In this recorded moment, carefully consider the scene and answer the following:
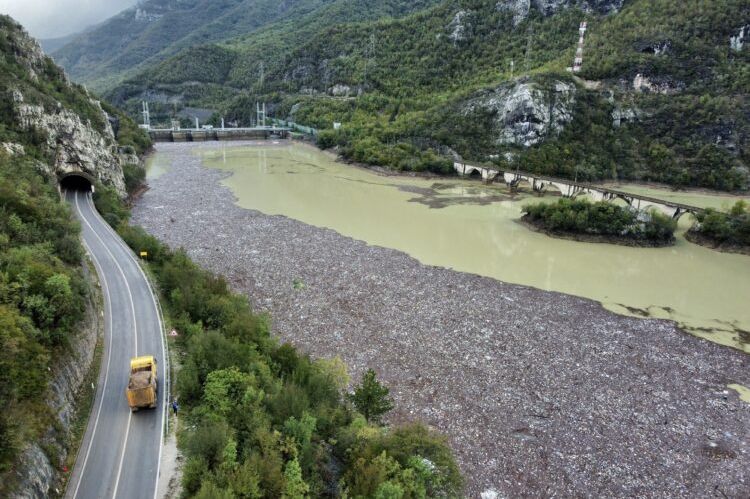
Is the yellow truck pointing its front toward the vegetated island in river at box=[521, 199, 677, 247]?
no

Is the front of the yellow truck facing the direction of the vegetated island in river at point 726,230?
no

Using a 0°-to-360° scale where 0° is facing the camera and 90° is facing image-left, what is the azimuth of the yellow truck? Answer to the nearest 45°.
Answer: approximately 180°

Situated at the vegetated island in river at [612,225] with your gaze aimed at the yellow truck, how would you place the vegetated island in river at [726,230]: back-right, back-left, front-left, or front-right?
back-left

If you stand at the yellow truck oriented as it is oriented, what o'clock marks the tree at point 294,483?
The tree is roughly at 5 o'clock from the yellow truck.

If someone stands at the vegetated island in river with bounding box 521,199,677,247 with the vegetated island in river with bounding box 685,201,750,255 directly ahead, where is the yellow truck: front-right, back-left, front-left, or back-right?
back-right
